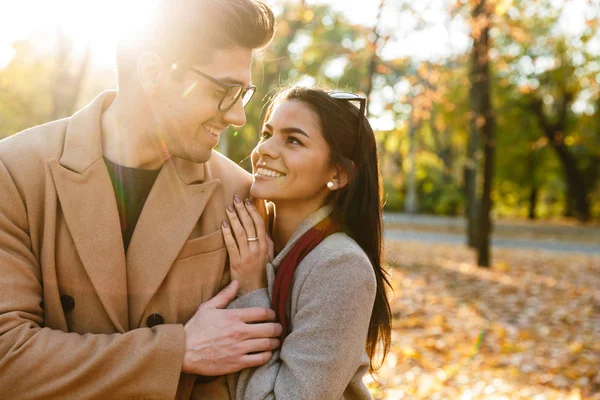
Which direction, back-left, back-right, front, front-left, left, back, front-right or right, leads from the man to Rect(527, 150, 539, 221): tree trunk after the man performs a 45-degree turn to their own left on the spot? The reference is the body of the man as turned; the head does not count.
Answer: front-left

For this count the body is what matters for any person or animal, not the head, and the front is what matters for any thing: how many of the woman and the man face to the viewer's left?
1

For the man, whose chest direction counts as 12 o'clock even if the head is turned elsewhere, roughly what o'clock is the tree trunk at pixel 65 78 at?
The tree trunk is roughly at 7 o'clock from the man.

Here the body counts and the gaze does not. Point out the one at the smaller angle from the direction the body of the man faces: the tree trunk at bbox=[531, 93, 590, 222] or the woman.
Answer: the woman

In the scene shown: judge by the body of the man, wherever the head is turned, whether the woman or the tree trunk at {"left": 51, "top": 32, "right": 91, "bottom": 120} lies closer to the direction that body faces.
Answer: the woman

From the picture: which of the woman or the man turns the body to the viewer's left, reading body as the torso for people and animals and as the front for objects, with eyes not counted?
the woman

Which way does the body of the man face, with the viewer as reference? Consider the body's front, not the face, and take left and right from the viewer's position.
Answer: facing the viewer and to the right of the viewer

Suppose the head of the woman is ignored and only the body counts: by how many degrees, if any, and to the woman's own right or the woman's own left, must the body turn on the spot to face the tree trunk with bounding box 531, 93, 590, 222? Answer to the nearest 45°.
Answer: approximately 135° to the woman's own right

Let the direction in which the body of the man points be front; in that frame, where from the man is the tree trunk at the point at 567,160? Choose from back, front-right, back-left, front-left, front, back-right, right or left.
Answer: left

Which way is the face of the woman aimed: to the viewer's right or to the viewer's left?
to the viewer's left
